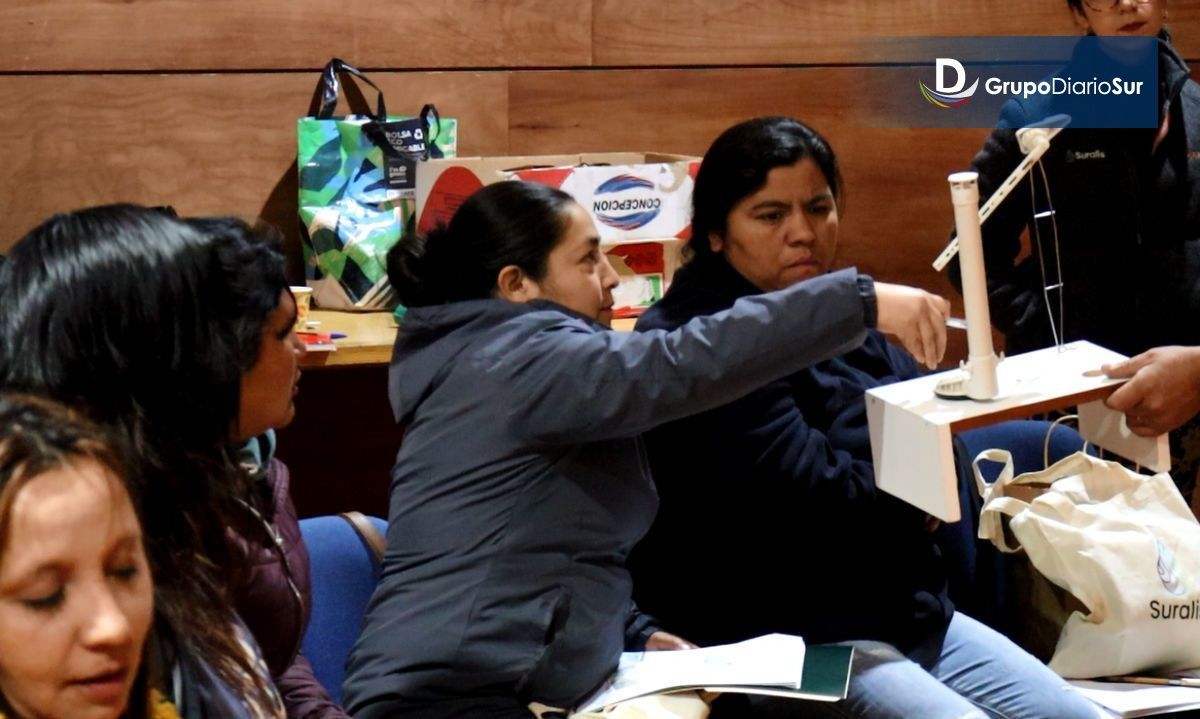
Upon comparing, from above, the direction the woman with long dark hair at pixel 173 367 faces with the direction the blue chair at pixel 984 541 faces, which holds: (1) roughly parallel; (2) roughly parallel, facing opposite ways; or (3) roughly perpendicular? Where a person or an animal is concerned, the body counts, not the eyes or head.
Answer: roughly perpendicular

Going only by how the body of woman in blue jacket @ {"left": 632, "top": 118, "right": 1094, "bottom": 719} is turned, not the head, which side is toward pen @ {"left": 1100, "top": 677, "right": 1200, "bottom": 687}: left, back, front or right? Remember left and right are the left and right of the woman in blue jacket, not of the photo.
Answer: left

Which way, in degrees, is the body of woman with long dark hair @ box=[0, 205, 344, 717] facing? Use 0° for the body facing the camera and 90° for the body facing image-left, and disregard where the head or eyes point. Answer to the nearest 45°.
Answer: approximately 270°

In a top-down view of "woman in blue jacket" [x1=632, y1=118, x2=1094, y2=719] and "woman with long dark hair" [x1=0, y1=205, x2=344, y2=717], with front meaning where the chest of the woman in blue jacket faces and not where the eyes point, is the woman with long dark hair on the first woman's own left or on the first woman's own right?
on the first woman's own right

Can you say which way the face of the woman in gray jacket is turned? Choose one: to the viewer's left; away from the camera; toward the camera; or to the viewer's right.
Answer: to the viewer's right

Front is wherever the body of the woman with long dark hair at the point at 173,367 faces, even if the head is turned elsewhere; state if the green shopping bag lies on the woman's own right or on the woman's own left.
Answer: on the woman's own left

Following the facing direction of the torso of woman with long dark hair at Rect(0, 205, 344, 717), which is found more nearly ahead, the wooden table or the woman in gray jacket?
the woman in gray jacket

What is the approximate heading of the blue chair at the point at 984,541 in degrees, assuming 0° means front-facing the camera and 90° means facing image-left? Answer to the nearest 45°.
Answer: approximately 315°

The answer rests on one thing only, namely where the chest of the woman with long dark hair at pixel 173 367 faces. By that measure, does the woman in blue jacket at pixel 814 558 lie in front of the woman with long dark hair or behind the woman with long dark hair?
in front

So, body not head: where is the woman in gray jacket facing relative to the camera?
to the viewer's right

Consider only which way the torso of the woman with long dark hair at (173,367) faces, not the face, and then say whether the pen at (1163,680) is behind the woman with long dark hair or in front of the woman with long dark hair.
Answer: in front

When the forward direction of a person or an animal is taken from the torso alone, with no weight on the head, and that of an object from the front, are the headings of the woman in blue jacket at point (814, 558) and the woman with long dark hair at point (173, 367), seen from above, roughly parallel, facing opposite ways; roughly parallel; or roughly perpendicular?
roughly perpendicular

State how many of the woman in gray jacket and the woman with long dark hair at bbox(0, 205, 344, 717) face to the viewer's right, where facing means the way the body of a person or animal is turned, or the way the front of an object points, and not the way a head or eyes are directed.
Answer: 2
